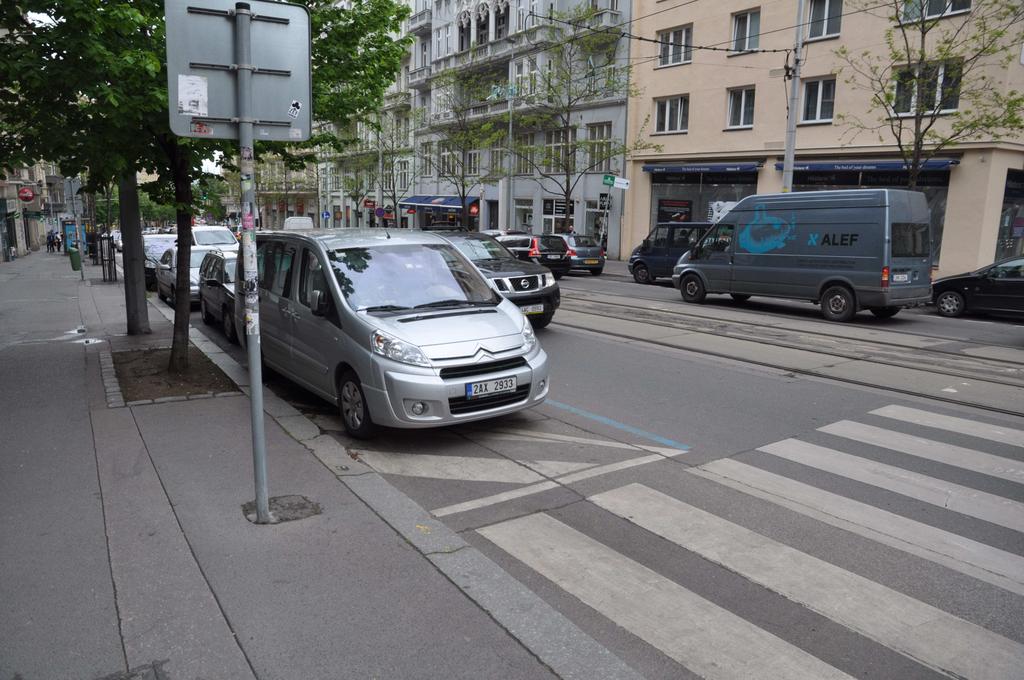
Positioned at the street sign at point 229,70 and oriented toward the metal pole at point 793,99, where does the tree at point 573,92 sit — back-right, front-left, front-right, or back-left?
front-left

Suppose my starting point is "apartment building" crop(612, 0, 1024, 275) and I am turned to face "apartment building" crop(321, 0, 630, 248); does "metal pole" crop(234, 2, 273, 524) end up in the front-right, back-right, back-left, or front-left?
back-left

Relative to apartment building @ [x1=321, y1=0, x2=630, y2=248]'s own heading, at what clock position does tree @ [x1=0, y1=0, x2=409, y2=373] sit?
The tree is roughly at 11 o'clock from the apartment building.

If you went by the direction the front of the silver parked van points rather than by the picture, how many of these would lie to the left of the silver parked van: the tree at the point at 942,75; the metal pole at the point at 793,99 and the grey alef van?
3

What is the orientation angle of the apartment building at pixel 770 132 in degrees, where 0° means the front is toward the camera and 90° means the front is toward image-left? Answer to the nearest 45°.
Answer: approximately 45°

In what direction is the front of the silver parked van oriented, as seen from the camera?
facing the viewer and to the right of the viewer

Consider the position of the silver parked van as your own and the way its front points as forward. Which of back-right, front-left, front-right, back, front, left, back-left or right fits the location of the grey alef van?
left

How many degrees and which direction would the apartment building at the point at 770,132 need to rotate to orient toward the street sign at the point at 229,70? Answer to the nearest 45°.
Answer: approximately 45° to its left

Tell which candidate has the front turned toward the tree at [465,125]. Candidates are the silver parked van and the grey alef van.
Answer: the grey alef van

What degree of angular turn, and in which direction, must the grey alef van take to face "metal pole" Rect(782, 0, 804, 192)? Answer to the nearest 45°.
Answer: approximately 45° to its right

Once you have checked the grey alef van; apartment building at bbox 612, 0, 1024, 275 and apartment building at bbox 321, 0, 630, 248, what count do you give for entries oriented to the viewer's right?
0

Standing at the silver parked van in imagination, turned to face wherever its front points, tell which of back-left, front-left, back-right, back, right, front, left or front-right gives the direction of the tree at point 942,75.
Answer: left

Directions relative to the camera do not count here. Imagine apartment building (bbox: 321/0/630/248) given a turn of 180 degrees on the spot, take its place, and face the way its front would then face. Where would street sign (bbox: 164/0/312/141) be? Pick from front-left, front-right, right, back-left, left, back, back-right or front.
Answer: back-right

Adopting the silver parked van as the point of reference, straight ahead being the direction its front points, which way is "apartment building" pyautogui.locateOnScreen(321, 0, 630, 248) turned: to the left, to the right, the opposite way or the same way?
to the right

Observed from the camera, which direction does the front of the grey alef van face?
facing away from the viewer and to the left of the viewer

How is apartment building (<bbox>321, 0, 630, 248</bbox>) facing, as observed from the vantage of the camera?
facing the viewer and to the left of the viewer

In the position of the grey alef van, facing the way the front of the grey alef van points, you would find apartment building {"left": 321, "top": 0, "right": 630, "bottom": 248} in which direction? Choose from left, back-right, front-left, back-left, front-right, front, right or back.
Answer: front
